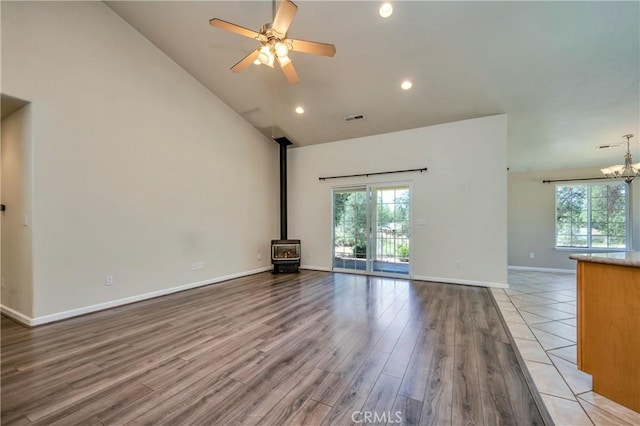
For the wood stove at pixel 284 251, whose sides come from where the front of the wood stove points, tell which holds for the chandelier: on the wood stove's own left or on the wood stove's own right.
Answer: on the wood stove's own left

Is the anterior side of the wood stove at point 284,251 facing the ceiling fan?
yes

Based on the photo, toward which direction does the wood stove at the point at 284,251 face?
toward the camera

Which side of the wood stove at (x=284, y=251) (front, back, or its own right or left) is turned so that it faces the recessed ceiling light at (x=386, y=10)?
front

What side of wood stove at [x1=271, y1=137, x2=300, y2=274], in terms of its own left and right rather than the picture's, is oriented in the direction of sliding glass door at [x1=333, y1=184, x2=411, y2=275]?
left

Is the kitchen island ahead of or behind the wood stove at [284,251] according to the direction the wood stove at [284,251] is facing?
ahead

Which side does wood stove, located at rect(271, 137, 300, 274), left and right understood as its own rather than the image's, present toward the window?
left

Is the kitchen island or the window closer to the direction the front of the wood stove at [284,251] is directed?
the kitchen island
